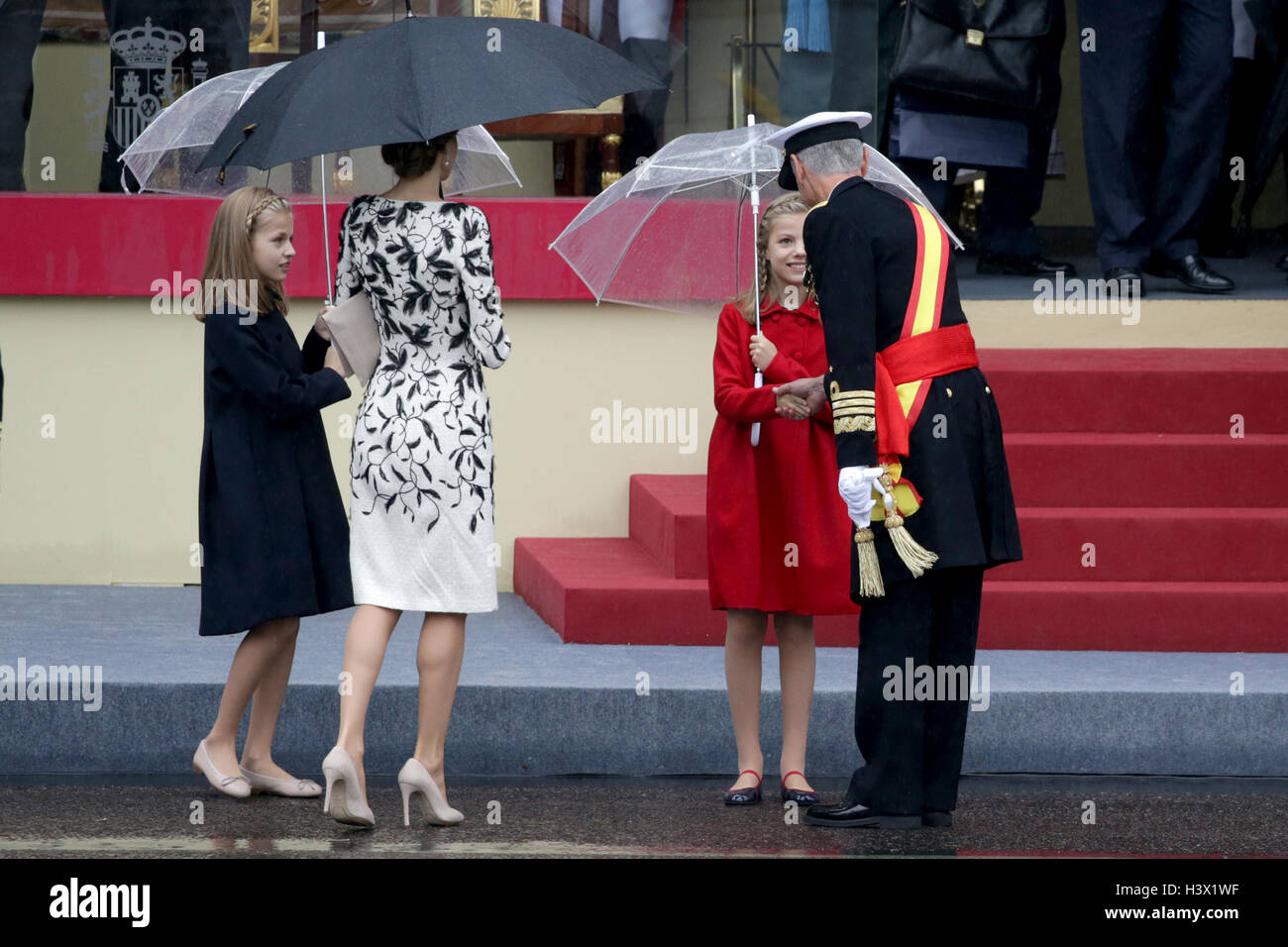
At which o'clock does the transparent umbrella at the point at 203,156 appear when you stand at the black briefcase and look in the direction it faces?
The transparent umbrella is roughly at 1 o'clock from the black briefcase.

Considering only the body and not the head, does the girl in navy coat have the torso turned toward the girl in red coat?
yes

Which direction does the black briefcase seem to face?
toward the camera

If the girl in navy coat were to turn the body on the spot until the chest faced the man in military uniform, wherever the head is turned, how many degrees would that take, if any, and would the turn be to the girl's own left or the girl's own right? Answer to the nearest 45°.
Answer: approximately 45° to the girl's own right

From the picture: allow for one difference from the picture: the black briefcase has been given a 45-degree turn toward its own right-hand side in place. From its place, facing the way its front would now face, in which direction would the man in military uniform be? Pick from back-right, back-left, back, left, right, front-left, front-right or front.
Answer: front-left

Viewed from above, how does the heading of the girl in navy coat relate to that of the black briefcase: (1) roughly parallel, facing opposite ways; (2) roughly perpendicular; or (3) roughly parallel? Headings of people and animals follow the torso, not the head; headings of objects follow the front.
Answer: roughly perpendicular

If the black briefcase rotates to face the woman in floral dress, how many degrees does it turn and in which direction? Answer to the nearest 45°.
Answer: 0° — it already faces them

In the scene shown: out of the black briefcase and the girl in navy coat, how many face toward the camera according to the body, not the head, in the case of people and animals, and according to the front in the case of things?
1

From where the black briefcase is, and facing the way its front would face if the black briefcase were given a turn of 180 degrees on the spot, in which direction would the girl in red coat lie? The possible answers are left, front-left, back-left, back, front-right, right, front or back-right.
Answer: back

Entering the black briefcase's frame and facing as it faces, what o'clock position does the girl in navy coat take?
The girl in navy coat is roughly at 1 o'clock from the black briefcase.

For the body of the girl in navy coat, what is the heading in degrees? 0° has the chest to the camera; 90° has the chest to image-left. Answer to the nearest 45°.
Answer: approximately 270°
